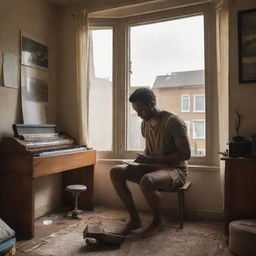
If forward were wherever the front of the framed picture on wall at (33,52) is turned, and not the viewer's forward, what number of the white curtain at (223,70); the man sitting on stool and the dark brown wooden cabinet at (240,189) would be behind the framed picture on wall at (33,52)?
0

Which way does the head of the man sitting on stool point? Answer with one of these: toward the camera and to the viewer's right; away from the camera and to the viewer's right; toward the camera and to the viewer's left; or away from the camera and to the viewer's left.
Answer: toward the camera and to the viewer's left

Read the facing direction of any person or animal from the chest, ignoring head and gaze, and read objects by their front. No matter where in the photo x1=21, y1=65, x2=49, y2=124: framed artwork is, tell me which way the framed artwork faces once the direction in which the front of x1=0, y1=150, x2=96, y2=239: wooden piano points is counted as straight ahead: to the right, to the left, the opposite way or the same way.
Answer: the same way

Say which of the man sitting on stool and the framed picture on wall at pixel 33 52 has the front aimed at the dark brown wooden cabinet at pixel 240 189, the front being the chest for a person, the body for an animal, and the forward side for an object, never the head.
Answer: the framed picture on wall

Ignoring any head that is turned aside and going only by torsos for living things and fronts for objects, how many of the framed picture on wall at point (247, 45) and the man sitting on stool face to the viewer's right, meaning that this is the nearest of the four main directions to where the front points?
0

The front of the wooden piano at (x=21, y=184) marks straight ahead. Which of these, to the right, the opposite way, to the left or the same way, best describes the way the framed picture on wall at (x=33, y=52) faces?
the same way

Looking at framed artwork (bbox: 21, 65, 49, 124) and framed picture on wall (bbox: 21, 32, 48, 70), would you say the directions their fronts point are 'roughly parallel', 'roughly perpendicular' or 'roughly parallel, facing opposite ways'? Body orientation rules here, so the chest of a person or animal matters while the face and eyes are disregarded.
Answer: roughly parallel

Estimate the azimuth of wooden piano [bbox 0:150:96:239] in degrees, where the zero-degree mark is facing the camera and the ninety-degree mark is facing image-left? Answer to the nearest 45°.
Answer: approximately 315°

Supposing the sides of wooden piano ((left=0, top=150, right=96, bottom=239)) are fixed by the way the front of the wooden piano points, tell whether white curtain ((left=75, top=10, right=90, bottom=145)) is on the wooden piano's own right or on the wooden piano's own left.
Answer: on the wooden piano's own left

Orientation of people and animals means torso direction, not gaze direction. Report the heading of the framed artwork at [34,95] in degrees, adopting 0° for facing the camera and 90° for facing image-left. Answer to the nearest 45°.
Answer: approximately 315°

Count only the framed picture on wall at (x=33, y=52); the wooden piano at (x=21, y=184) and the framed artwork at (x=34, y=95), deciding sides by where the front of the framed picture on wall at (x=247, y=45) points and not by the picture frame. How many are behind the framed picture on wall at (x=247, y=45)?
0

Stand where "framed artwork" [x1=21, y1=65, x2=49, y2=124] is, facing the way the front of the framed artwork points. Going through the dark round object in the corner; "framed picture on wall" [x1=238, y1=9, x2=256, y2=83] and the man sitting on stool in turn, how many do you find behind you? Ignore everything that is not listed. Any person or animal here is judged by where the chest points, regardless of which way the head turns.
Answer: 0

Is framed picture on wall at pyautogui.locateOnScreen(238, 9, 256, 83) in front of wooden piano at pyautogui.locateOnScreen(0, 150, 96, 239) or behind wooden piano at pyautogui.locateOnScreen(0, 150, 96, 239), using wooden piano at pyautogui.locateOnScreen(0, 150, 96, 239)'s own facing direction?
in front

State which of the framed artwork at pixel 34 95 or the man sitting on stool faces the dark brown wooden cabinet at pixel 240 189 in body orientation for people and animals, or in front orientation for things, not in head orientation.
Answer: the framed artwork
